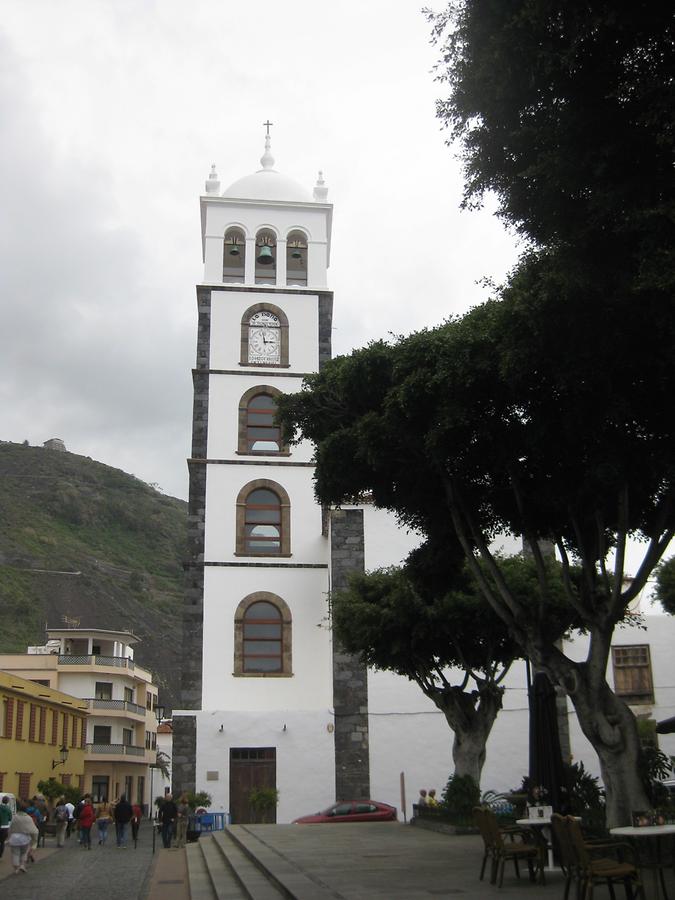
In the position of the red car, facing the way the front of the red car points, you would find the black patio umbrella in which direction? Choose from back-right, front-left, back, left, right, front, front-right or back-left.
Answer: left

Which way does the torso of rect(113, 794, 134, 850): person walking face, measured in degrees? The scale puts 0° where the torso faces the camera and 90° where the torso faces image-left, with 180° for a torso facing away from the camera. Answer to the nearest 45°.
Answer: approximately 180°

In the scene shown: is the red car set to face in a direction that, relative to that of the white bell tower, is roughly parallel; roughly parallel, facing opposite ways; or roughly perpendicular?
roughly perpendicular

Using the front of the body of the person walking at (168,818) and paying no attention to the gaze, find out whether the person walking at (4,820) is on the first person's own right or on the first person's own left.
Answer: on the first person's own right

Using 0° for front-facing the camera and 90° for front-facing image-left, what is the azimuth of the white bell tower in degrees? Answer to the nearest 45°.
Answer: approximately 0°

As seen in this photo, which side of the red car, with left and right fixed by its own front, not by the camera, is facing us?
left

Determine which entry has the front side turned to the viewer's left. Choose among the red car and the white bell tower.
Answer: the red car

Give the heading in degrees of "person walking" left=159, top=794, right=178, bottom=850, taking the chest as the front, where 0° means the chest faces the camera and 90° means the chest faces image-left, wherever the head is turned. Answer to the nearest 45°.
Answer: approximately 0°

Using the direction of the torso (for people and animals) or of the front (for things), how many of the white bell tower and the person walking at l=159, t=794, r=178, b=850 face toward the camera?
2

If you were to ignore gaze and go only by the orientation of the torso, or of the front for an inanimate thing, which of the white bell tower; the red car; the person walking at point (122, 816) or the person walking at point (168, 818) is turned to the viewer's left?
the red car

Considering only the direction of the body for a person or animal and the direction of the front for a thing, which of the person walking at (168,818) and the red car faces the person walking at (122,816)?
the red car

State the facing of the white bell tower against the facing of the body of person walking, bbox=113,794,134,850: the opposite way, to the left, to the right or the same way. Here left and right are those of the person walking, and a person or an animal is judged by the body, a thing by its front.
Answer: the opposite way

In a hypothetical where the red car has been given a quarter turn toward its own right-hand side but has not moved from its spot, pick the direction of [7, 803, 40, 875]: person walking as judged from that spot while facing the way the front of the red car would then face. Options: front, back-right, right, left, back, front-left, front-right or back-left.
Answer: back-left
